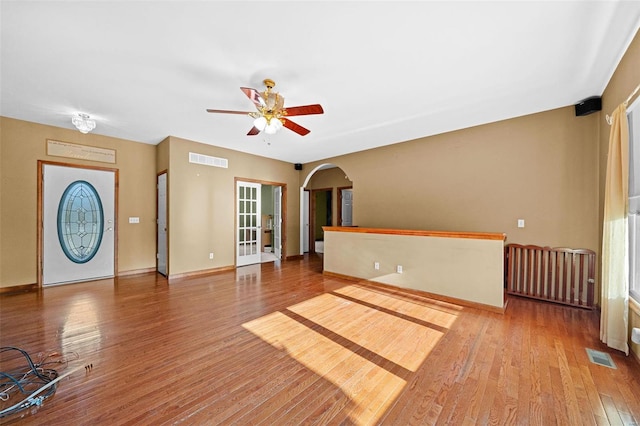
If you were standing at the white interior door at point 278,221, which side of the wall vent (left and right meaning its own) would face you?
left

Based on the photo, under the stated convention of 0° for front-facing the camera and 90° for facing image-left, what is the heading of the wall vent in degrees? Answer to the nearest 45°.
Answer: approximately 315°

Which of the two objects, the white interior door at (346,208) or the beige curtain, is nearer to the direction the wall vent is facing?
the beige curtain

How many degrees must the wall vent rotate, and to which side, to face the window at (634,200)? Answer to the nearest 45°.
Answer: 0° — it already faces it

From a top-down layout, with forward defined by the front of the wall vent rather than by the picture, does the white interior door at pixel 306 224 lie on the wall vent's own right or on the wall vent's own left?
on the wall vent's own left

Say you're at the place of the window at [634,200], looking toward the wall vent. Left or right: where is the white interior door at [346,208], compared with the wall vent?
right

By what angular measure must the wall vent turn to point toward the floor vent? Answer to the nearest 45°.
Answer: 0° — it already faces it

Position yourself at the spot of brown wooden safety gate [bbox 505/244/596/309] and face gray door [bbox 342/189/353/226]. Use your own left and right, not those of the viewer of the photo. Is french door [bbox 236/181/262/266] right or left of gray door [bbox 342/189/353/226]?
left
